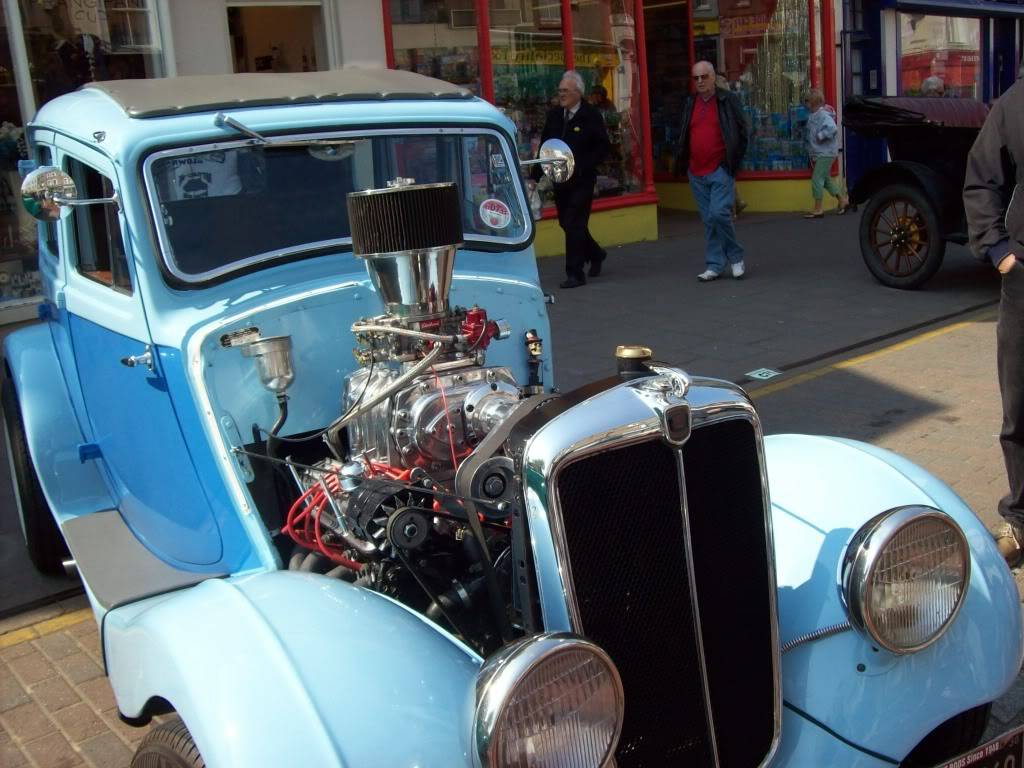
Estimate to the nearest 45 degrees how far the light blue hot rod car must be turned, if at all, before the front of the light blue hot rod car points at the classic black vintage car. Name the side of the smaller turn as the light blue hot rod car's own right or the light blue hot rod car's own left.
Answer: approximately 90° to the light blue hot rod car's own left

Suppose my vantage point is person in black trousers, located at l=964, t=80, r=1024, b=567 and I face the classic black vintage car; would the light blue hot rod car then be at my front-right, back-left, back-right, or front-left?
back-left

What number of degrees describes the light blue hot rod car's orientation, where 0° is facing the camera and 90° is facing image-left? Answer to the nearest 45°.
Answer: approximately 315°

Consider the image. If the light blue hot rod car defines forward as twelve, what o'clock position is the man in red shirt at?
The man in red shirt is roughly at 8 o'clock from the light blue hot rod car.

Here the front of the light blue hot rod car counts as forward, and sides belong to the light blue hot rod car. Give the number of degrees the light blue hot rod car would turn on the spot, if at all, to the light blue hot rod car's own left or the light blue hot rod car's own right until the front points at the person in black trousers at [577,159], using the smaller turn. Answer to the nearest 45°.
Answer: approximately 135° to the light blue hot rod car's own left

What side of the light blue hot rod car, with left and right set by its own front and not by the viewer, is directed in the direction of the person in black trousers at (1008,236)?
left
